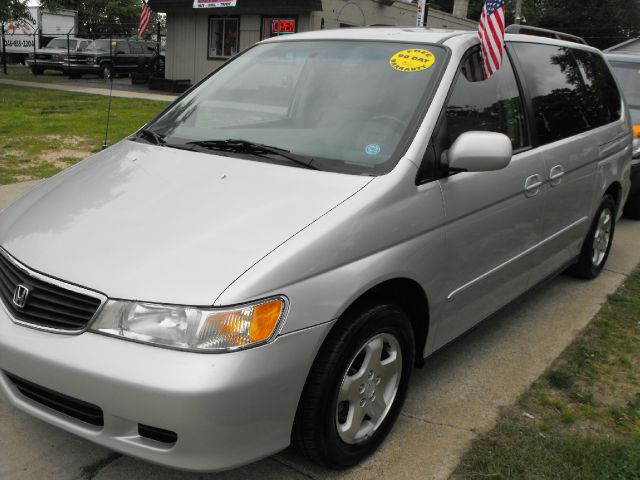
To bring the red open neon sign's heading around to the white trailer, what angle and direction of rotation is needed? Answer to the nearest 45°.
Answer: approximately 135° to its right

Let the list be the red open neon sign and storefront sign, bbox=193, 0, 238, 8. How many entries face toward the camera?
2

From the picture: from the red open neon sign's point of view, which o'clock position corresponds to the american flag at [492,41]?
The american flag is roughly at 12 o'clock from the red open neon sign.

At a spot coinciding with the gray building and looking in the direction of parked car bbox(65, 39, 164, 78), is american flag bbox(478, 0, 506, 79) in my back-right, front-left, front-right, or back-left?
back-left

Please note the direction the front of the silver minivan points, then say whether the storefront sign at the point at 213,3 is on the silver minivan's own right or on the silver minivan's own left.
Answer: on the silver minivan's own right

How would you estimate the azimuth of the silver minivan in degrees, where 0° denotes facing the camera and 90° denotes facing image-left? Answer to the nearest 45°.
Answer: approximately 45°

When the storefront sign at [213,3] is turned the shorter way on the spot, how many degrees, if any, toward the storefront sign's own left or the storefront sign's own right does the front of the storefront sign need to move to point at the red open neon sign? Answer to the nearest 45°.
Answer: approximately 45° to the storefront sign's own left

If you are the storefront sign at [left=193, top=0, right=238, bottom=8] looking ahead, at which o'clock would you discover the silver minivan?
The silver minivan is roughly at 12 o'clock from the storefront sign.

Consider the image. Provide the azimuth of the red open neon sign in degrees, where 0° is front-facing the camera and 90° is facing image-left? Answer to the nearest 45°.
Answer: approximately 0°

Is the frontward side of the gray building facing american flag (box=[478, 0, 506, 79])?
yes
